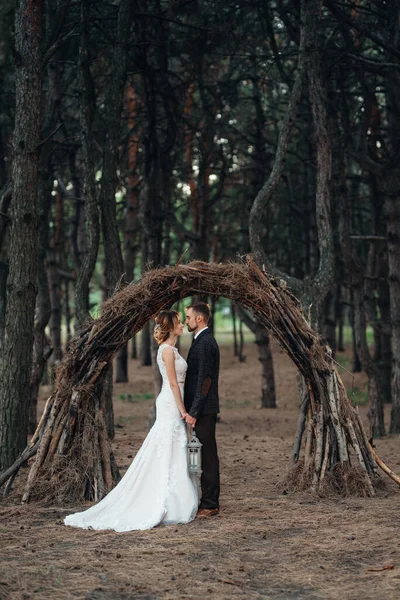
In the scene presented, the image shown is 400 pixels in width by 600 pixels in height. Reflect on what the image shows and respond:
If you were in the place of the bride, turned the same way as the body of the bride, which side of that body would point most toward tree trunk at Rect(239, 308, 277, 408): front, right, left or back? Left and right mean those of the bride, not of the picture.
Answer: left

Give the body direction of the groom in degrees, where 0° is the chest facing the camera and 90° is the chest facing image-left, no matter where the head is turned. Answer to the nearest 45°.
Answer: approximately 90°

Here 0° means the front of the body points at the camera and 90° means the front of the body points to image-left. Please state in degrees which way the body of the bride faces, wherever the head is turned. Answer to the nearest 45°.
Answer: approximately 270°

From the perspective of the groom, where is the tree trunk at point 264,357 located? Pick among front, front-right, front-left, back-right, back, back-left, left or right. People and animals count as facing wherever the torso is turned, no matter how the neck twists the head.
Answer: right

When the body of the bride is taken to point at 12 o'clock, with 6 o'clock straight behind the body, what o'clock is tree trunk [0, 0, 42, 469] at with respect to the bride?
The tree trunk is roughly at 8 o'clock from the bride.

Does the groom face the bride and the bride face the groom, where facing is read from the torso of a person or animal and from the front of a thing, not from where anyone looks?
yes

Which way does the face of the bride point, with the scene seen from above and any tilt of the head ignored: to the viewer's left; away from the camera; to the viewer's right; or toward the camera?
to the viewer's right

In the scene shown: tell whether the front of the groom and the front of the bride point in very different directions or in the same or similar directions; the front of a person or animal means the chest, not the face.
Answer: very different directions

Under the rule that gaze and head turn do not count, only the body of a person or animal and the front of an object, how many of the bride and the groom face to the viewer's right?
1

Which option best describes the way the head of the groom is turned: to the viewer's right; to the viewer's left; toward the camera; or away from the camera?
to the viewer's left

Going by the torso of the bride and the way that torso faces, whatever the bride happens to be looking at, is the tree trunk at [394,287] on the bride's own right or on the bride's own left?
on the bride's own left
